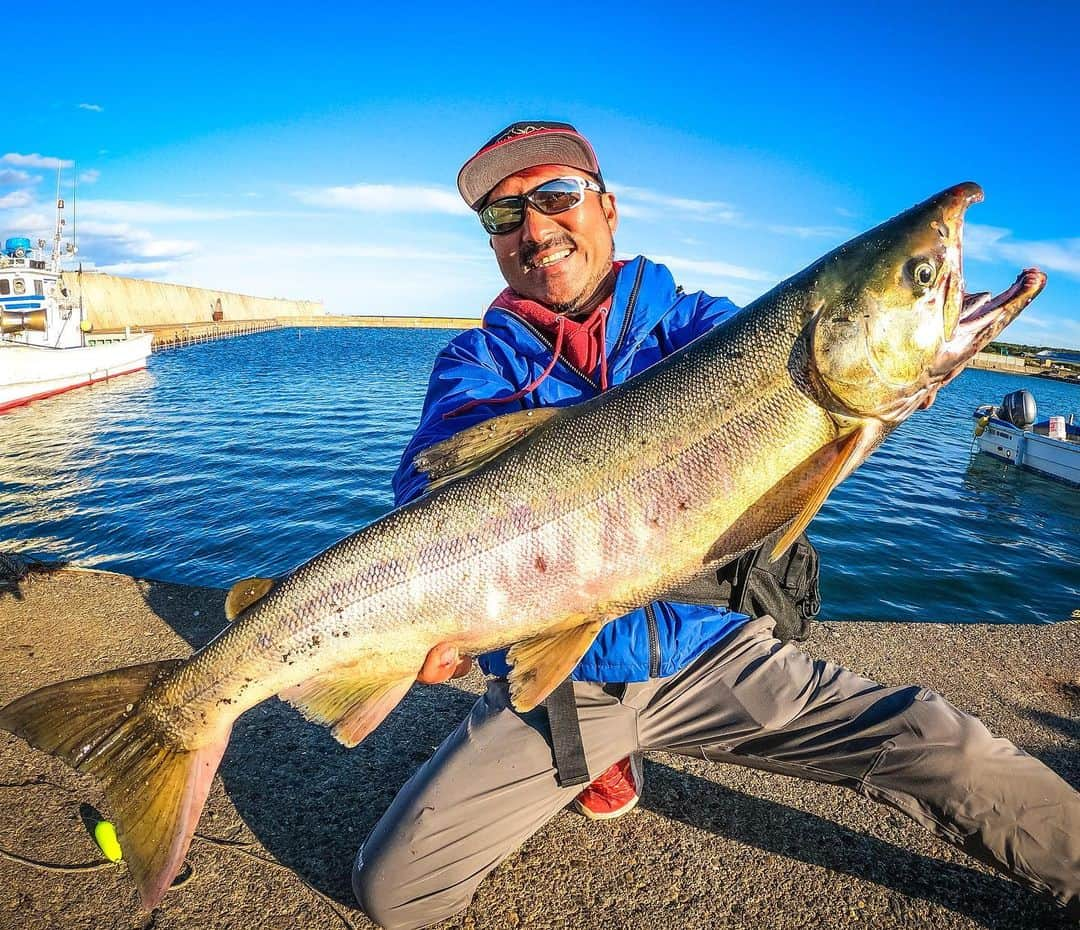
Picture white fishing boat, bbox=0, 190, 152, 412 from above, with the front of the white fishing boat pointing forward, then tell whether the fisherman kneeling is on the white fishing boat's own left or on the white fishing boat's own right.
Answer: on the white fishing boat's own left

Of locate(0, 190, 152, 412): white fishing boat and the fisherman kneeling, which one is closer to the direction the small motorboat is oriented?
the fisherman kneeling

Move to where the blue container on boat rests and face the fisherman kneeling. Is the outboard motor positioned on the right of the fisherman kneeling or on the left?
left

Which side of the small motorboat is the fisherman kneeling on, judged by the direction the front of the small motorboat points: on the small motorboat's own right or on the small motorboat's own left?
on the small motorboat's own right

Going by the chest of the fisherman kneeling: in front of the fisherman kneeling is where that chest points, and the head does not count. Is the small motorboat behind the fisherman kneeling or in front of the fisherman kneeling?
behind

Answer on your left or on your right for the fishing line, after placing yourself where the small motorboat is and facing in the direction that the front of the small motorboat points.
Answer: on your right

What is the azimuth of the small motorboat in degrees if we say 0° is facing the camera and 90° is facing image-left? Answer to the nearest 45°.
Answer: approximately 315°

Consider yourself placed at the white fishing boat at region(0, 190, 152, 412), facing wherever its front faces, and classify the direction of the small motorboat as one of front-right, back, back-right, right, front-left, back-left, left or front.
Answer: left

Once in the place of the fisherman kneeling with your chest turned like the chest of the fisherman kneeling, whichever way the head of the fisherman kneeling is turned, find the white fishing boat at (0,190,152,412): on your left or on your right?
on your right
